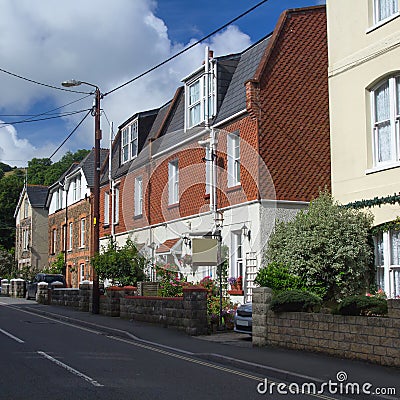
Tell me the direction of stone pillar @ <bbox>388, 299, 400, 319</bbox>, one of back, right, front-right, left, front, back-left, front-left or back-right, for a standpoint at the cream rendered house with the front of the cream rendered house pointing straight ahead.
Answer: front-left

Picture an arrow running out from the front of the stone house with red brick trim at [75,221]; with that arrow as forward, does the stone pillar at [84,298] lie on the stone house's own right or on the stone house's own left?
on the stone house's own left

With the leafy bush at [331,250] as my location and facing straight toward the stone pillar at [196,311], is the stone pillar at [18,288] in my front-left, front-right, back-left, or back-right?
front-right

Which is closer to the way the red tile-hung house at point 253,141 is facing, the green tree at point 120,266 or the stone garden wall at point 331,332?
the stone garden wall

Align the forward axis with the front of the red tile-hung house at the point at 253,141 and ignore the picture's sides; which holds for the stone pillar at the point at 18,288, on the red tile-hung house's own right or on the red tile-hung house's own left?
on the red tile-hung house's own right

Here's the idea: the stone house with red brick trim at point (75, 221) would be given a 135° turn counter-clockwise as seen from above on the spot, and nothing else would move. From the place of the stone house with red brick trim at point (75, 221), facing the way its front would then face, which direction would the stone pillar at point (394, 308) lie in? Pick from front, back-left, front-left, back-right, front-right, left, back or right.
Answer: right

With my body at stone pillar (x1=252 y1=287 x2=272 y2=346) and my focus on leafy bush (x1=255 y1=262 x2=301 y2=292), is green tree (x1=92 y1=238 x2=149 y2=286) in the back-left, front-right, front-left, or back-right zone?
front-left

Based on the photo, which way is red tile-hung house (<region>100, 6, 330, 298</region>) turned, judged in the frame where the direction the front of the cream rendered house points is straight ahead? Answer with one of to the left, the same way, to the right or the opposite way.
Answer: the same way

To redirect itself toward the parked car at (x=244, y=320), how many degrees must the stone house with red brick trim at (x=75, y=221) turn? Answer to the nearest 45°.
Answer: approximately 45° to its left

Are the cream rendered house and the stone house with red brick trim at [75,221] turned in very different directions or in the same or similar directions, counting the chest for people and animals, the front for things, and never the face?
same or similar directions

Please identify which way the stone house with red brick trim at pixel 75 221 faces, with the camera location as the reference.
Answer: facing the viewer and to the left of the viewer

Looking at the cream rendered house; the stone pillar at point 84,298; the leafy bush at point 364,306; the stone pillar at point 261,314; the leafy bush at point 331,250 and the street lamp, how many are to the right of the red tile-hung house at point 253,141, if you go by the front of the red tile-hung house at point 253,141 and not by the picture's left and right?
2

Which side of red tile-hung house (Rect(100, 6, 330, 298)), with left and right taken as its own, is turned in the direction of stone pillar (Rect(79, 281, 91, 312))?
right

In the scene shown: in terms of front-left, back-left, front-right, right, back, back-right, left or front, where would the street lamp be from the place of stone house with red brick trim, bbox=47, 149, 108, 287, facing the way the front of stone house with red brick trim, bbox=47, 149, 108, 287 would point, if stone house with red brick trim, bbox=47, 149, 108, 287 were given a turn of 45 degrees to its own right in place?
left

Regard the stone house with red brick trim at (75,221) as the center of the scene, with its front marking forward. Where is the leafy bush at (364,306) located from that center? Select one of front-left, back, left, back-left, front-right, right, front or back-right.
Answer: front-left

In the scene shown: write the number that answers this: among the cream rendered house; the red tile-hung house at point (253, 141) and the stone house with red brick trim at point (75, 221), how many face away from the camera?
0
